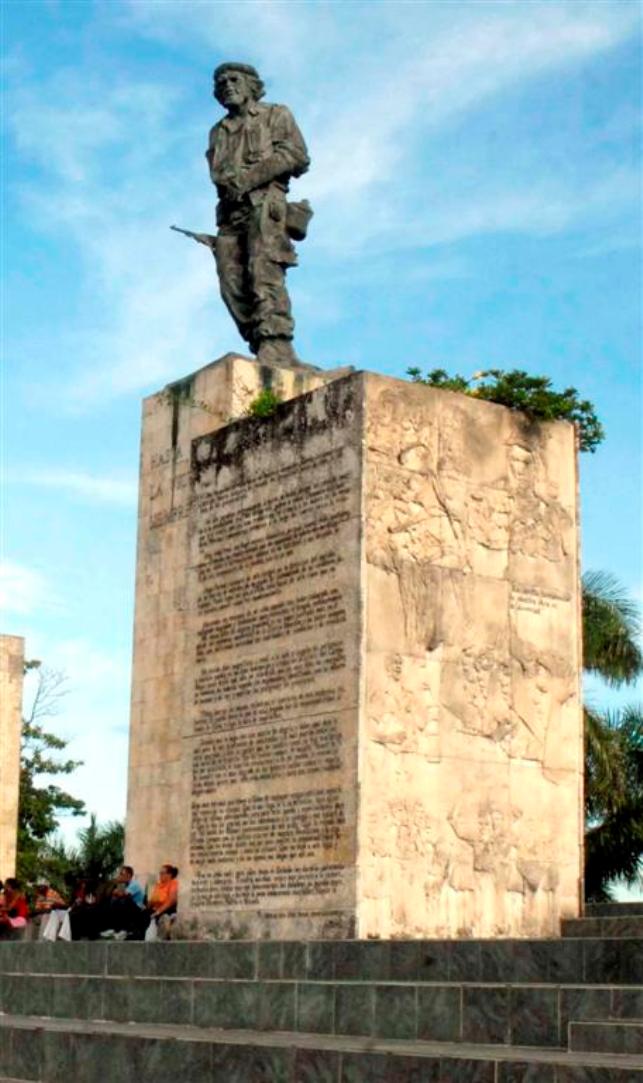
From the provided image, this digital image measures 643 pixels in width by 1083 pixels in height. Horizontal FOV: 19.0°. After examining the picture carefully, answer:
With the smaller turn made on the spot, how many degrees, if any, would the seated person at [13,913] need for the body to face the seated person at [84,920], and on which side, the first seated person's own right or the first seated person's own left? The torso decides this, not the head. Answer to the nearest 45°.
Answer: approximately 45° to the first seated person's own left

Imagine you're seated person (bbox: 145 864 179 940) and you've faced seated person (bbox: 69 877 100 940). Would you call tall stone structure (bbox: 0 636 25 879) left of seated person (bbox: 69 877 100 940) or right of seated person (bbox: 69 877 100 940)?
right

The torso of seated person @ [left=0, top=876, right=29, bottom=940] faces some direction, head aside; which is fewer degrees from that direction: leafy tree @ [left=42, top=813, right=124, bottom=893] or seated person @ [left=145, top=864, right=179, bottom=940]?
the seated person

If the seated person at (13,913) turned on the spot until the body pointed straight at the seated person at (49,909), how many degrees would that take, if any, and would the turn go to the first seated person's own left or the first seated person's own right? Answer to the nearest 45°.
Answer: approximately 45° to the first seated person's own left

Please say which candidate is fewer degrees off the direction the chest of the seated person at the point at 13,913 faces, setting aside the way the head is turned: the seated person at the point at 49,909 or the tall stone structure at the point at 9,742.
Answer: the seated person

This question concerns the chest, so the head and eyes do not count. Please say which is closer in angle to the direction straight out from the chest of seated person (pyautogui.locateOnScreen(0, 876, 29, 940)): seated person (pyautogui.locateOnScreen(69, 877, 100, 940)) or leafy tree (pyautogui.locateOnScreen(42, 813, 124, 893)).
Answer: the seated person

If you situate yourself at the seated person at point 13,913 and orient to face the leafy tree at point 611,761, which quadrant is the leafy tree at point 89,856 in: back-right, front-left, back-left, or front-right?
front-left

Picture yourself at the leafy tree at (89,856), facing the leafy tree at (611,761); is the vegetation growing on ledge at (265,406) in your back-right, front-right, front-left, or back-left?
front-right

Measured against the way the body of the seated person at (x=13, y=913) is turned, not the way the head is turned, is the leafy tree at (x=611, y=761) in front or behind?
behind

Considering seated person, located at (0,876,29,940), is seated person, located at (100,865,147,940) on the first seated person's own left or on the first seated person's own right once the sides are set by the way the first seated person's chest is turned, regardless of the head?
on the first seated person's own left
